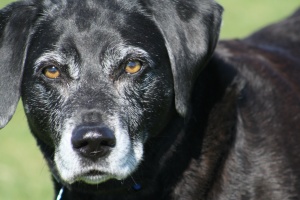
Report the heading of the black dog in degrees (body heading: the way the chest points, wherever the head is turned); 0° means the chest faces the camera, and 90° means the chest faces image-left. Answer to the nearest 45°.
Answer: approximately 45°
